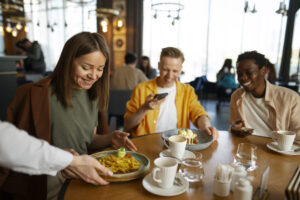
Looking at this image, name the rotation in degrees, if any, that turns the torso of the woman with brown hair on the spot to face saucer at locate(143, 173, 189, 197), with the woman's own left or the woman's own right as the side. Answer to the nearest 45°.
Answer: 0° — they already face it

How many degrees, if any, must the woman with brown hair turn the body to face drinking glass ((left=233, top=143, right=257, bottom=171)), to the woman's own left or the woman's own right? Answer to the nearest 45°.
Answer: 0° — they already face it

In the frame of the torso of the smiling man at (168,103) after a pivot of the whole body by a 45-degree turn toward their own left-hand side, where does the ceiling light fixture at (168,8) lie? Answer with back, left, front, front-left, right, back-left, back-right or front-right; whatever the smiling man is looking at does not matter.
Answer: back-left

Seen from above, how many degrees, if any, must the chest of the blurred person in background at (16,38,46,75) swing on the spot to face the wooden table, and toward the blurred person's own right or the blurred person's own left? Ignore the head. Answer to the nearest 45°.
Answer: approximately 90° to the blurred person's own left

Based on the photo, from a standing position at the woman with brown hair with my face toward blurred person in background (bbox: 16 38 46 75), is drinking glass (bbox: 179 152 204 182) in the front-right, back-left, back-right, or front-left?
back-right

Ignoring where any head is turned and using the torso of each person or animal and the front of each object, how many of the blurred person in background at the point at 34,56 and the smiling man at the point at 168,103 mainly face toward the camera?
1

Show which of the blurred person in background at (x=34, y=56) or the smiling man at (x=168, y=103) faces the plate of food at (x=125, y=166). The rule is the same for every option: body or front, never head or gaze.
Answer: the smiling man

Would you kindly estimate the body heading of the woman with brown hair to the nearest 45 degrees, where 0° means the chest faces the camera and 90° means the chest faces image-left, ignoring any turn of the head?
approximately 315°
